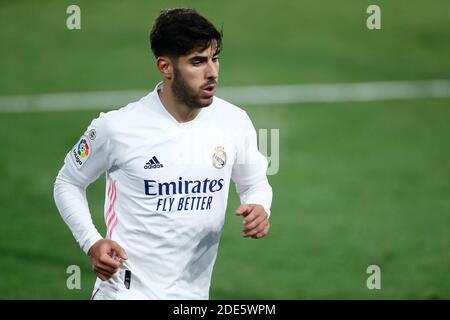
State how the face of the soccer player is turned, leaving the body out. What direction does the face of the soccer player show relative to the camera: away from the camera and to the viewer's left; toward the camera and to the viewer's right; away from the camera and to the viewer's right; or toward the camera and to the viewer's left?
toward the camera and to the viewer's right

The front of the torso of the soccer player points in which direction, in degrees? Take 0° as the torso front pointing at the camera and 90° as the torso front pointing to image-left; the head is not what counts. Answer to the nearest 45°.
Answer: approximately 315°
